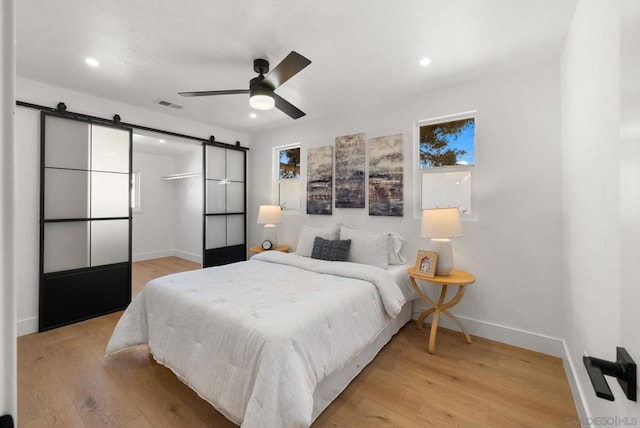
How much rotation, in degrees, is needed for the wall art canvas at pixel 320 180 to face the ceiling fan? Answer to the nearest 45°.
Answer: approximately 45° to its left

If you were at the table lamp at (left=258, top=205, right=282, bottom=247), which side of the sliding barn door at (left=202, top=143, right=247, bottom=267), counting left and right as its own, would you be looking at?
front

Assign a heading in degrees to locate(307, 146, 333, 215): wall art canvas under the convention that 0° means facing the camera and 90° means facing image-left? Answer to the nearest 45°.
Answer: approximately 45°

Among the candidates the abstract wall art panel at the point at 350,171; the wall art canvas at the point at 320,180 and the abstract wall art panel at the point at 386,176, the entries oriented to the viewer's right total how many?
0

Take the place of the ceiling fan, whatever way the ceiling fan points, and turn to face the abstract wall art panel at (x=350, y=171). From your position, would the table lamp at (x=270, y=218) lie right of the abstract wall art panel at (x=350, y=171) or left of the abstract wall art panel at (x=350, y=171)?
left

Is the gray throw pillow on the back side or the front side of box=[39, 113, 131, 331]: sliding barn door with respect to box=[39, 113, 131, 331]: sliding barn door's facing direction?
on the front side

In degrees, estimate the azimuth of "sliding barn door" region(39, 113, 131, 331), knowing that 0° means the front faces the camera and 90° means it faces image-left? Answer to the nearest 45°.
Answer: approximately 315°

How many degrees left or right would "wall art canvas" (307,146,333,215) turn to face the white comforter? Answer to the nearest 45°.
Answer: approximately 45° to its left

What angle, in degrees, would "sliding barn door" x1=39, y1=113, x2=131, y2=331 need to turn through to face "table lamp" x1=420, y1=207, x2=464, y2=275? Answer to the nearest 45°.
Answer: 0° — it already faces it

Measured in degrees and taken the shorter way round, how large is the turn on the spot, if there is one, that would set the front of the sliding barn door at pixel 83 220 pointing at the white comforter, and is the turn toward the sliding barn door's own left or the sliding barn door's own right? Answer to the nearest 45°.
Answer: approximately 45° to the sliding barn door's own right

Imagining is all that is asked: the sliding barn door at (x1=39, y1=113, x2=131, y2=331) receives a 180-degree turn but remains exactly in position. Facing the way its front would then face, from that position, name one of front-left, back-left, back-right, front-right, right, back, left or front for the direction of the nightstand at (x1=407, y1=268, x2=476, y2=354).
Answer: back

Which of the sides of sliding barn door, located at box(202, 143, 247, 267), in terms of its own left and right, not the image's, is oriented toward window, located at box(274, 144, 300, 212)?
front

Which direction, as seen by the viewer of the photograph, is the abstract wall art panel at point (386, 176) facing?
facing the viewer and to the left of the viewer

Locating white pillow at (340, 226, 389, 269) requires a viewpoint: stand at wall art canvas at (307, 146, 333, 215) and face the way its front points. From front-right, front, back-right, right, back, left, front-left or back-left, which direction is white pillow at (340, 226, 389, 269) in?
left

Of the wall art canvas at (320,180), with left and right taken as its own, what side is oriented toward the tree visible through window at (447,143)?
back

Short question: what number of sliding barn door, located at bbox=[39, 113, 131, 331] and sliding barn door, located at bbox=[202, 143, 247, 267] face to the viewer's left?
0

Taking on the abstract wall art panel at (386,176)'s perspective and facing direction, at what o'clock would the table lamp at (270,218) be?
The table lamp is roughly at 2 o'clock from the abstract wall art panel.
